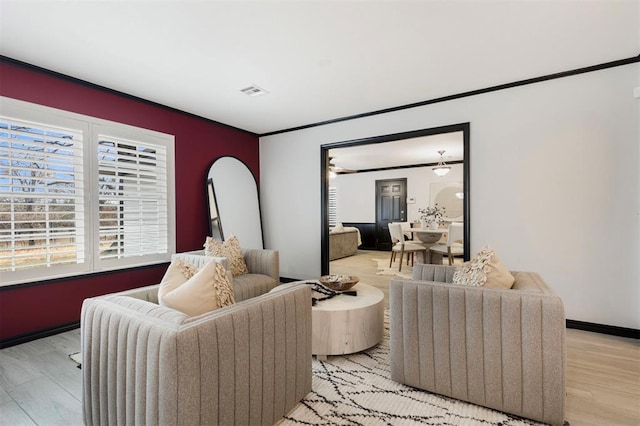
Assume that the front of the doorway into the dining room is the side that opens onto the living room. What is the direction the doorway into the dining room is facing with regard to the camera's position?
facing the viewer and to the left of the viewer

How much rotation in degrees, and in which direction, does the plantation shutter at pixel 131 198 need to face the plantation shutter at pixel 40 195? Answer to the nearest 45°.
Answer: approximately 90° to its right

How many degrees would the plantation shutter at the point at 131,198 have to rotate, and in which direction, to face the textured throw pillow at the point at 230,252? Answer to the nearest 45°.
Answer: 0° — it already faces it

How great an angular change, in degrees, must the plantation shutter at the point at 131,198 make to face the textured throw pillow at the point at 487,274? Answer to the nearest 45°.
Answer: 0° — it already faces it

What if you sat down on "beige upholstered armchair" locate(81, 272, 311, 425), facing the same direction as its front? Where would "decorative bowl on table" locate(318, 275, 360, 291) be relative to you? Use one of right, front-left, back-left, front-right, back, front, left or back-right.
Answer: front

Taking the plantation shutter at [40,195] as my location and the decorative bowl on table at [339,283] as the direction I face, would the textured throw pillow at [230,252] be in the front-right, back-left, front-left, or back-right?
front-left

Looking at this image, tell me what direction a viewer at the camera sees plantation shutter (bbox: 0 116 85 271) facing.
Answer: facing the viewer and to the right of the viewer

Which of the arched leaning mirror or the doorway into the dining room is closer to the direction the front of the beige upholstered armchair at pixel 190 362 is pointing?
the doorway into the dining room

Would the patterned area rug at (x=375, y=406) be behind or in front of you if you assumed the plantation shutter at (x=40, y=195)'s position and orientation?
in front

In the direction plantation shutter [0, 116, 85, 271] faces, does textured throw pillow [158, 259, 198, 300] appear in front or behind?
in front
